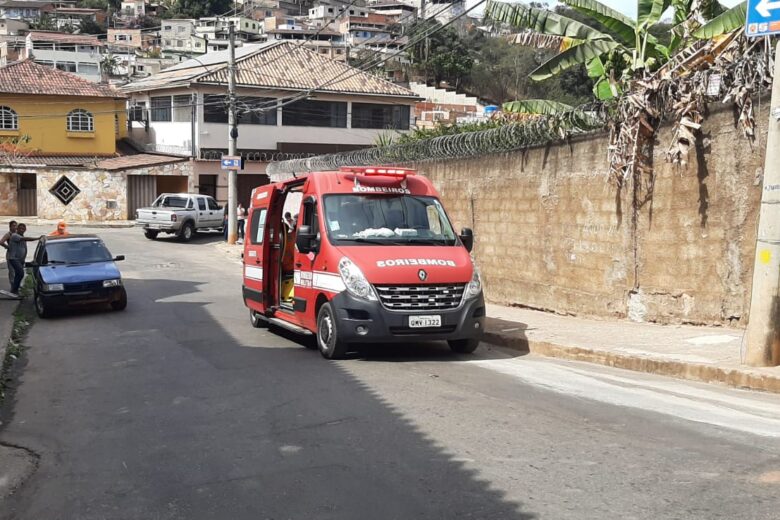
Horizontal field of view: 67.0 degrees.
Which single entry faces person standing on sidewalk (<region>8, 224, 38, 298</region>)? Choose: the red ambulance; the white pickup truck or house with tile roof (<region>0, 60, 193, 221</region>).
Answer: the house with tile roof

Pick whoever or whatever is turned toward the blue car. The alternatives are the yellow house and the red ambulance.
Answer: the yellow house

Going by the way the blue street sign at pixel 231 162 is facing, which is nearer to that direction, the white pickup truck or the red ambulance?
the red ambulance

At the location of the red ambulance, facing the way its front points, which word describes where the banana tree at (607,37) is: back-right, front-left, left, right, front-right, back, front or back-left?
left

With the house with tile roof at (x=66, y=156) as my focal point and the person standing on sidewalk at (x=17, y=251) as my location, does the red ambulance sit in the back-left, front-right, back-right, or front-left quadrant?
back-right

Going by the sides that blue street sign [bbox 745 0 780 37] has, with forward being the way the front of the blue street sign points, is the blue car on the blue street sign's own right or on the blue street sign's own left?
on the blue street sign's own right

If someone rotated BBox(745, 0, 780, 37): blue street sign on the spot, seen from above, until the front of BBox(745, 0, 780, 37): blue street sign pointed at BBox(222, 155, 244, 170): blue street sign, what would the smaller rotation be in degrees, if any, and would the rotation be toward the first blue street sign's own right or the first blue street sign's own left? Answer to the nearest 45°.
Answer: approximately 135° to the first blue street sign's own right

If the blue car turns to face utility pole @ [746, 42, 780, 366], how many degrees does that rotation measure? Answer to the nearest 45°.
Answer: approximately 45° to its left

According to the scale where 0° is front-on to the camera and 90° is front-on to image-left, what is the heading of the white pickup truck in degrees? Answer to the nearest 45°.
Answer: approximately 225°
